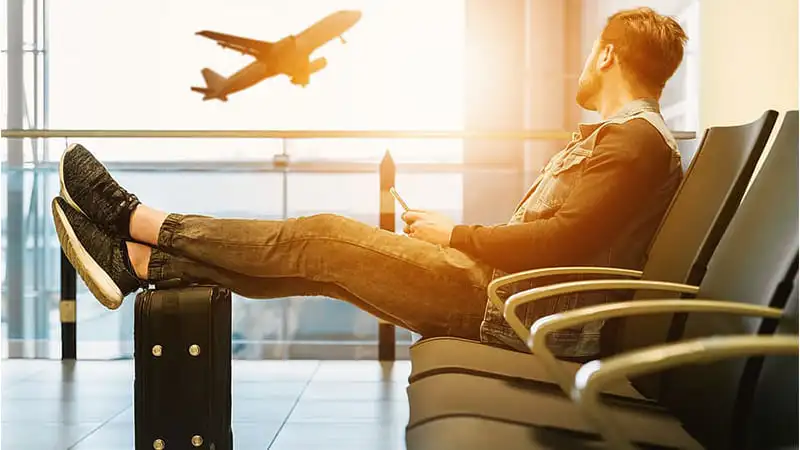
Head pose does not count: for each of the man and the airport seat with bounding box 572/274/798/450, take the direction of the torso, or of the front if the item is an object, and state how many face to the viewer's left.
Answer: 2

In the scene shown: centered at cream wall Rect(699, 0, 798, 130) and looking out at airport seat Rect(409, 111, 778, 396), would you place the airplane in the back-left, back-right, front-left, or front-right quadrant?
back-right

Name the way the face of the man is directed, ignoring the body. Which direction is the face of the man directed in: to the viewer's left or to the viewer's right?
to the viewer's left

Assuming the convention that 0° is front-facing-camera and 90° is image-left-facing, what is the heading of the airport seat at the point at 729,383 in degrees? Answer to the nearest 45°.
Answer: approximately 90°

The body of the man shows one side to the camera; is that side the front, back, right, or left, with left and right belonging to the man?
left
